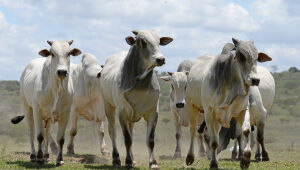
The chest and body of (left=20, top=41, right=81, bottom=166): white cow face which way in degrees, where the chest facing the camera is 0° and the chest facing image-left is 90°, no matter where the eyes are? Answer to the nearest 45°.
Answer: approximately 315°

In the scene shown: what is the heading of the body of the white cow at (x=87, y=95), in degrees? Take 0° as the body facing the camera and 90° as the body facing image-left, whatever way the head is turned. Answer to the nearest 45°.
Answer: approximately 0°

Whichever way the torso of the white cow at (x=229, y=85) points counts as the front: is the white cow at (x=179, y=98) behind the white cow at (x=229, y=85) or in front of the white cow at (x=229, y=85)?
behind

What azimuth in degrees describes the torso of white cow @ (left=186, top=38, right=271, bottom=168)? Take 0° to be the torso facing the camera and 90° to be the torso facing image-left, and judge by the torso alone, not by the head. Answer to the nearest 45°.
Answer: approximately 315°

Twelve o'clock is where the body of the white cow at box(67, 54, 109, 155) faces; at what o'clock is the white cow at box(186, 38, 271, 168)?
the white cow at box(186, 38, 271, 168) is roughly at 11 o'clock from the white cow at box(67, 54, 109, 155).

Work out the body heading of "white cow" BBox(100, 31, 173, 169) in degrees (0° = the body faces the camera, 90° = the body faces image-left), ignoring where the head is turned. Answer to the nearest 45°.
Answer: approximately 315°

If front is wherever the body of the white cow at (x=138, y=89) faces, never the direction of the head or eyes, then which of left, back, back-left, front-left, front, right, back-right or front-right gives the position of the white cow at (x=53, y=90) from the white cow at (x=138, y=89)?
back-right

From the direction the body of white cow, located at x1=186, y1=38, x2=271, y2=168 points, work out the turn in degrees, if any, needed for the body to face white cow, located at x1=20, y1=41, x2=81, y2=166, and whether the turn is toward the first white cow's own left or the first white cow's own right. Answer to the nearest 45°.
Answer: approximately 135° to the first white cow's own right
